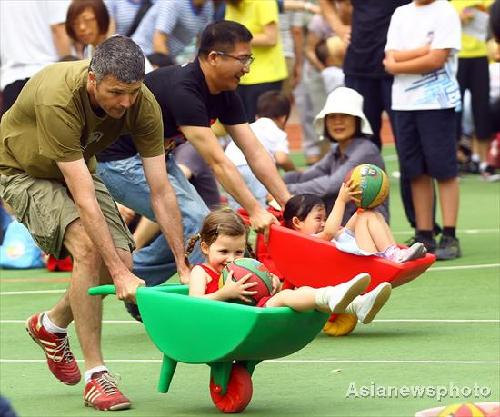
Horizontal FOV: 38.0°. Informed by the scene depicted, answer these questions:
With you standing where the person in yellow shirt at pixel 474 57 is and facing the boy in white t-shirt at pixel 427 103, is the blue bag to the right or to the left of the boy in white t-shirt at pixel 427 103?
right

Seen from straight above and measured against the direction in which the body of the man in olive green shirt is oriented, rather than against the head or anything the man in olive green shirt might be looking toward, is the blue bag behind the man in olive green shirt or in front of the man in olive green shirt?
behind

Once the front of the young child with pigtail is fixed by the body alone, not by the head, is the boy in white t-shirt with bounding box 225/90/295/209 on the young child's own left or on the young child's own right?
on the young child's own left

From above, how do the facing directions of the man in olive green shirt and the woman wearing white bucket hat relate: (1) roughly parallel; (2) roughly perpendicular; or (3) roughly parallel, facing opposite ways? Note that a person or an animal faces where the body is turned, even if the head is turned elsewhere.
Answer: roughly perpendicular

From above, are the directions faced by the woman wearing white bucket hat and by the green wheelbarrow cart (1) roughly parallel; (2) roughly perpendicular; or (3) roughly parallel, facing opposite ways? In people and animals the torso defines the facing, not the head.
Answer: roughly perpendicular

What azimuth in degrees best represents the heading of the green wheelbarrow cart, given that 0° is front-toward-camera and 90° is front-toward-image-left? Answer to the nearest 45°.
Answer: approximately 315°

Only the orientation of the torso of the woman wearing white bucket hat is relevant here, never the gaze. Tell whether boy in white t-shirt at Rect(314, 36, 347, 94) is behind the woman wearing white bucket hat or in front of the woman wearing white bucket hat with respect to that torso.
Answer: behind

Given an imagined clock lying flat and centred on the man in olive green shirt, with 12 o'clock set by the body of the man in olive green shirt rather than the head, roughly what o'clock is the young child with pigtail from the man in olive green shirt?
The young child with pigtail is roughly at 12 o'clock from the man in olive green shirt.

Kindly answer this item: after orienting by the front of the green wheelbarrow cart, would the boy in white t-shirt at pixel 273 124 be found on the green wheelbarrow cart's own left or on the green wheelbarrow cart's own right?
on the green wheelbarrow cart's own left

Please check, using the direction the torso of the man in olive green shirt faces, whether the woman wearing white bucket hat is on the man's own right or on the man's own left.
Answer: on the man's own left

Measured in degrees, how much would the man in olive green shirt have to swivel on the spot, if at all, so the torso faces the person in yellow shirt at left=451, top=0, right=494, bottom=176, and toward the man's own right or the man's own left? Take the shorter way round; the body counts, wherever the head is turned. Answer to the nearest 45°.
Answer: approximately 90° to the man's own left
